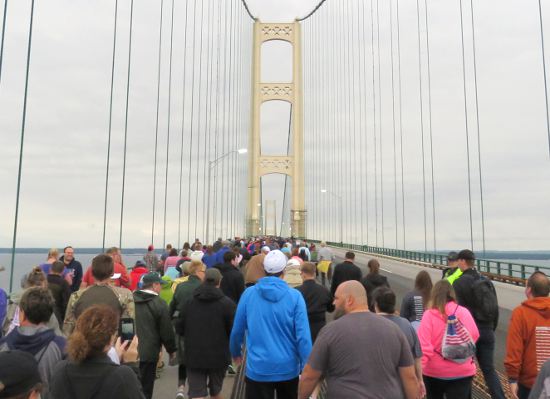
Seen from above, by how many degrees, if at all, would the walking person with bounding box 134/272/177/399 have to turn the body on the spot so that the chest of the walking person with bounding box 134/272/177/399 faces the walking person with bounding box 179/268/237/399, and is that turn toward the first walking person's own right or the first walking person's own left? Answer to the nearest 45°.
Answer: approximately 45° to the first walking person's own right

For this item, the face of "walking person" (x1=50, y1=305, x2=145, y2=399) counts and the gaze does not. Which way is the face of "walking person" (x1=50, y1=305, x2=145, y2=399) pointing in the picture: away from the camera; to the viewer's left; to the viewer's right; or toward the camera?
away from the camera

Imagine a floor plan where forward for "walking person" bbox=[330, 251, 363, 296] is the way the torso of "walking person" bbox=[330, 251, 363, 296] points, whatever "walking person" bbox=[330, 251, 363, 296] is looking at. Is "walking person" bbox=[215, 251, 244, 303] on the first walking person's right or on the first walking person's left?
on the first walking person's left

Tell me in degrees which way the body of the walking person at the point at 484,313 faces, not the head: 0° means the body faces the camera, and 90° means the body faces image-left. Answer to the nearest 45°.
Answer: approximately 135°

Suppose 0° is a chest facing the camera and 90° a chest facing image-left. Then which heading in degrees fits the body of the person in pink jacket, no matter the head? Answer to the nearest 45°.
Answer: approximately 180°

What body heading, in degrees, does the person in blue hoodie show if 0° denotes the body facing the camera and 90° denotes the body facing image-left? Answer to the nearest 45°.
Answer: approximately 180°

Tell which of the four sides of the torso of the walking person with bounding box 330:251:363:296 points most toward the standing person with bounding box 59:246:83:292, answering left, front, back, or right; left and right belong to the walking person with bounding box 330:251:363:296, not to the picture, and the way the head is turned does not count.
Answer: left

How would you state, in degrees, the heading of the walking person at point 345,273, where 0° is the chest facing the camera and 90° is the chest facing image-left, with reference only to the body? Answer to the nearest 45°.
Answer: approximately 180°

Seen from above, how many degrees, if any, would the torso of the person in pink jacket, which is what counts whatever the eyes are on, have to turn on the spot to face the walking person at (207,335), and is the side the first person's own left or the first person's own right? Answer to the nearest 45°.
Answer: approximately 90° to the first person's own left

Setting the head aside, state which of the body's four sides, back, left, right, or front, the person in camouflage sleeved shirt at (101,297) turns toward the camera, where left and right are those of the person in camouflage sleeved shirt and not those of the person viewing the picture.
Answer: back

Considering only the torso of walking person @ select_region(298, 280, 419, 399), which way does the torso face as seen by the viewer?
away from the camera
